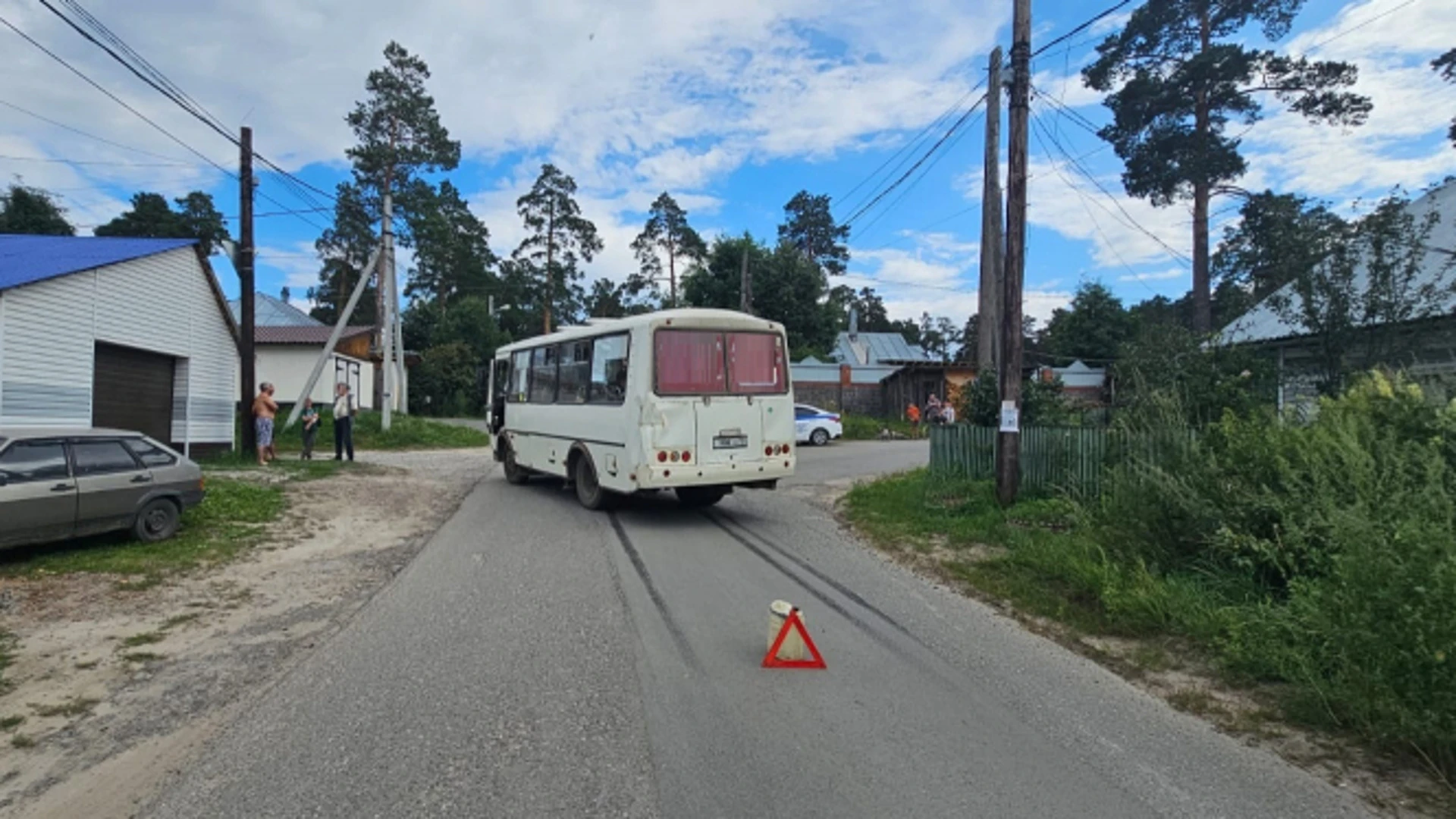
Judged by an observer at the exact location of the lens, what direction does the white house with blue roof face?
facing the viewer and to the right of the viewer

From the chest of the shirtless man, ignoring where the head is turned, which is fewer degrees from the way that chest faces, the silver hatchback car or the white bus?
the white bus

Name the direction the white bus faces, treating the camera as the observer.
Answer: facing away from the viewer and to the left of the viewer

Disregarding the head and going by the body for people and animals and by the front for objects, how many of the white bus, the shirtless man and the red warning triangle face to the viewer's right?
1

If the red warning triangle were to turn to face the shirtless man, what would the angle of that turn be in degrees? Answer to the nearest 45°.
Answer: approximately 135° to its right

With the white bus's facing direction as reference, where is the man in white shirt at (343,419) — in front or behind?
in front

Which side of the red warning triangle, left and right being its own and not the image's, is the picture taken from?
front

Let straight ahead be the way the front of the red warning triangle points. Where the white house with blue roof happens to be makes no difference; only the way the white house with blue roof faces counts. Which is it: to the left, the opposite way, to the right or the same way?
to the left

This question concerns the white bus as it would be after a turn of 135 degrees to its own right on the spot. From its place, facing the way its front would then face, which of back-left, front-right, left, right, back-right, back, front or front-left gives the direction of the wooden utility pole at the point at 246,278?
back-left

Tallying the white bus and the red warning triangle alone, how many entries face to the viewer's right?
0

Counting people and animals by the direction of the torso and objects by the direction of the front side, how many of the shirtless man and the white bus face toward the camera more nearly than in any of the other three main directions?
0

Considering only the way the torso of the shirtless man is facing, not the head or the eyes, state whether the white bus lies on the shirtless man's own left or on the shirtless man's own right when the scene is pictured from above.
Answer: on the shirtless man's own right

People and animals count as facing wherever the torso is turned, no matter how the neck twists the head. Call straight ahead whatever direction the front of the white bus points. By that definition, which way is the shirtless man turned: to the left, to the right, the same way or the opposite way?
to the right

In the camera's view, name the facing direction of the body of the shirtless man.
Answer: to the viewer's right
